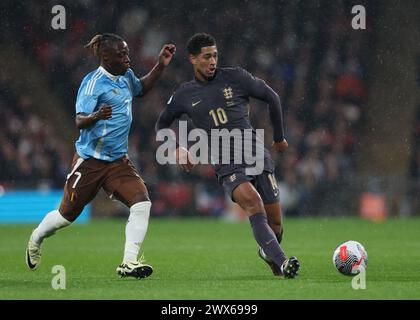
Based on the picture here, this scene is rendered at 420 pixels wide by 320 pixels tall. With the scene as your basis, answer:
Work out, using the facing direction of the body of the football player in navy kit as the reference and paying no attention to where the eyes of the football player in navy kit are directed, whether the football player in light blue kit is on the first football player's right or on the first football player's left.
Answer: on the first football player's right

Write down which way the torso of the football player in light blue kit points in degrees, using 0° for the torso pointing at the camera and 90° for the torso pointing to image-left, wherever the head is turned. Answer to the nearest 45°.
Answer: approximately 315°

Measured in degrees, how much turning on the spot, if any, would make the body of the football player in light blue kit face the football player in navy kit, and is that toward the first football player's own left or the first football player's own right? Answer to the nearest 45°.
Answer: approximately 45° to the first football player's own left

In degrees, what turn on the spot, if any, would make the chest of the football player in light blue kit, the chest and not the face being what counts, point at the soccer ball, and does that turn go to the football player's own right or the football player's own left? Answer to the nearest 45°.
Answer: approximately 45° to the football player's own left
